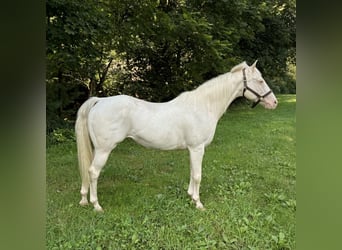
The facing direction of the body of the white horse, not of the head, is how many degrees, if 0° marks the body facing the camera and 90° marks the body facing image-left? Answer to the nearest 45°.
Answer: approximately 270°
